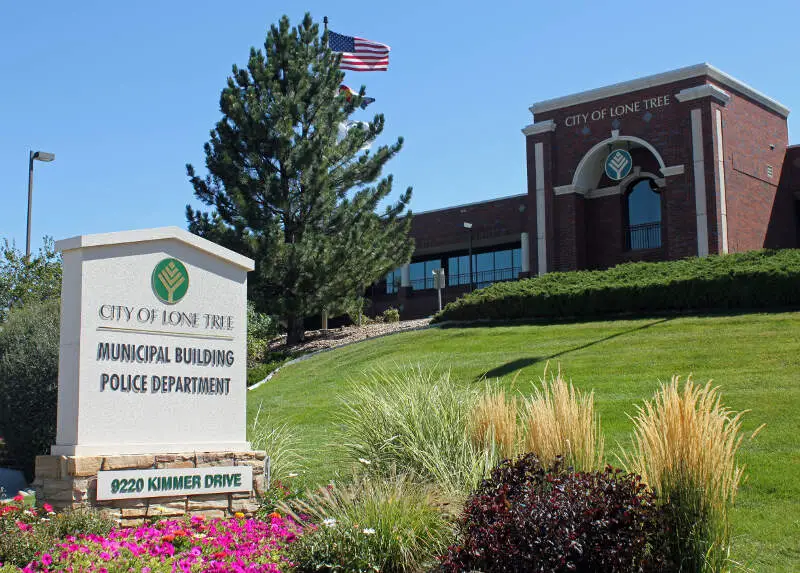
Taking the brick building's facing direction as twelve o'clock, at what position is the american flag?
The american flag is roughly at 1 o'clock from the brick building.

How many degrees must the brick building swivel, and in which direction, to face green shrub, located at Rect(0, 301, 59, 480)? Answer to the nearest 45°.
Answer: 0° — it already faces it

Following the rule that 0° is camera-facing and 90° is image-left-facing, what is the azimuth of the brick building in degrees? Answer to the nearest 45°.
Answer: approximately 45°

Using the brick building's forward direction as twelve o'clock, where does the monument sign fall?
The monument sign is roughly at 11 o'clock from the brick building.

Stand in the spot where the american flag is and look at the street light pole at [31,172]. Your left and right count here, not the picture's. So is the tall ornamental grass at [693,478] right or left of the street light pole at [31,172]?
left

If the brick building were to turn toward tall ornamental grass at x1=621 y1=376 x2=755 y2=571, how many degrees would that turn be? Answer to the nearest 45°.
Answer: approximately 45° to its left

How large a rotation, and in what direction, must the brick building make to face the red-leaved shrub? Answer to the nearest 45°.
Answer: approximately 45° to its left
